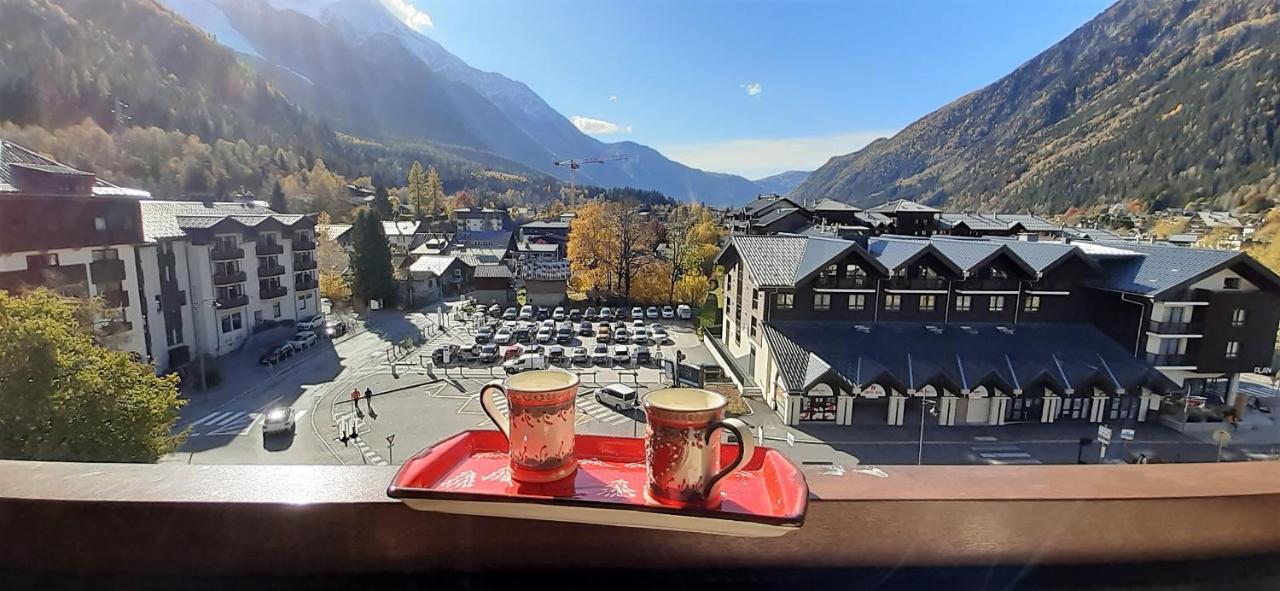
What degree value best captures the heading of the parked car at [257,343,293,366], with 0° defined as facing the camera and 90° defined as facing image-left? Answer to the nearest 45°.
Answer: approximately 45°

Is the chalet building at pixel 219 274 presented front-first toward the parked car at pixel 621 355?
yes

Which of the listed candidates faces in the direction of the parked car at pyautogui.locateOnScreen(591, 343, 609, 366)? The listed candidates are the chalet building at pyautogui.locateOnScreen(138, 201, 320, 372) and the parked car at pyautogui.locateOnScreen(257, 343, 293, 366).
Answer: the chalet building

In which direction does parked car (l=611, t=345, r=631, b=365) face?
toward the camera

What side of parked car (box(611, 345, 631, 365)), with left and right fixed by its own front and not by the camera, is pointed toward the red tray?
front

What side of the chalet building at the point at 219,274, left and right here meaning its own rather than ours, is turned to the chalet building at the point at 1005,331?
front

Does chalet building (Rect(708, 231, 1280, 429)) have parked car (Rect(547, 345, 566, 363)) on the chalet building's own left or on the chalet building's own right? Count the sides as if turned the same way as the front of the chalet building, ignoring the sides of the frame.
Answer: on the chalet building's own right

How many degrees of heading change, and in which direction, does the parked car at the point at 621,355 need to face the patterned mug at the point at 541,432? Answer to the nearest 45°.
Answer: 0° — it already faces it

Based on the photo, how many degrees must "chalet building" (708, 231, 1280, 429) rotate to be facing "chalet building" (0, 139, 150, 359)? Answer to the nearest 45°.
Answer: approximately 45° to its right

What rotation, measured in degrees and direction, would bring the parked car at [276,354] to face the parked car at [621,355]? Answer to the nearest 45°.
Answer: approximately 90° to its left

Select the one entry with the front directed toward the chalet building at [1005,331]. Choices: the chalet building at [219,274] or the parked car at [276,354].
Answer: the chalet building at [219,274]

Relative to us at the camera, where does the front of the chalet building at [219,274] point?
facing the viewer and to the right of the viewer

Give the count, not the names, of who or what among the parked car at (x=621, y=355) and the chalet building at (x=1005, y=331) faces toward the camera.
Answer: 2

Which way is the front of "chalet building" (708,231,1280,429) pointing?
toward the camera

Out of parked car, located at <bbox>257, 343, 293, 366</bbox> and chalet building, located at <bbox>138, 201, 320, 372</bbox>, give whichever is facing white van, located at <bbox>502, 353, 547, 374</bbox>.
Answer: the chalet building

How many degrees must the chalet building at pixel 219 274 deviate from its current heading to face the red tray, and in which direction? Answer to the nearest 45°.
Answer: approximately 45° to its right

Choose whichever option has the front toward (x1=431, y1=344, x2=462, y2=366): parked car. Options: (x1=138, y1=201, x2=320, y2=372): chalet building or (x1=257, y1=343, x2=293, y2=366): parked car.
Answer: the chalet building
